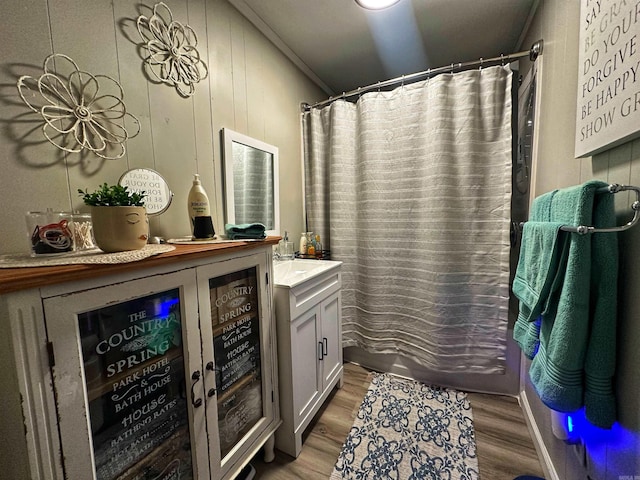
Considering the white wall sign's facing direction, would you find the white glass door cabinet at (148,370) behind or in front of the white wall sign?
in front

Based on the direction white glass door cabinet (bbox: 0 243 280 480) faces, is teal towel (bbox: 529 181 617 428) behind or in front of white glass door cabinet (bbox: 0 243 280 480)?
in front

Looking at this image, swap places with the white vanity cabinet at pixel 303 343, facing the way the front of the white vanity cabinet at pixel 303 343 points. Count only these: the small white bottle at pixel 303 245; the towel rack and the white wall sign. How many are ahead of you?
2

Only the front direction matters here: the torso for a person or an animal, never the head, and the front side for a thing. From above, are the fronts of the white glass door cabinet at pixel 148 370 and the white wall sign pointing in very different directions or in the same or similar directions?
very different directions

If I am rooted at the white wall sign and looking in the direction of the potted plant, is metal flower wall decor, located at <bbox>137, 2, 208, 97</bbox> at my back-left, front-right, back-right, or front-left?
front-right

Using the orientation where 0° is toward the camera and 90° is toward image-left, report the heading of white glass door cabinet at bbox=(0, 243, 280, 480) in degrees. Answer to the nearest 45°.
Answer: approximately 315°

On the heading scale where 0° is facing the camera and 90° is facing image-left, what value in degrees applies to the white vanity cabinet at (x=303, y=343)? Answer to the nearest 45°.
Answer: approximately 315°

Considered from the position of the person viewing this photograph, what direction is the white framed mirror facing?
facing the viewer and to the right of the viewer

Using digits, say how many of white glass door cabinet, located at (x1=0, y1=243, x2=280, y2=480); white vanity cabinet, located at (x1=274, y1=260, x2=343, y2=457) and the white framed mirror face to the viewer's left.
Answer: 0

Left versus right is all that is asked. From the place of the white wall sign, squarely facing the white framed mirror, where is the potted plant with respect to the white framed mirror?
left
